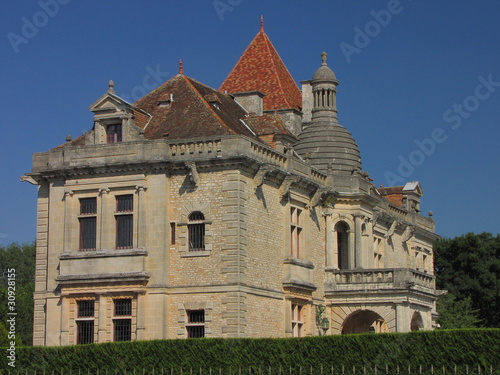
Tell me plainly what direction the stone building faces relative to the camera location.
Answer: facing the viewer and to the right of the viewer

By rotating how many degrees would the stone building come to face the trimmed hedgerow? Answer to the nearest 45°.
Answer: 0° — it already faces it
